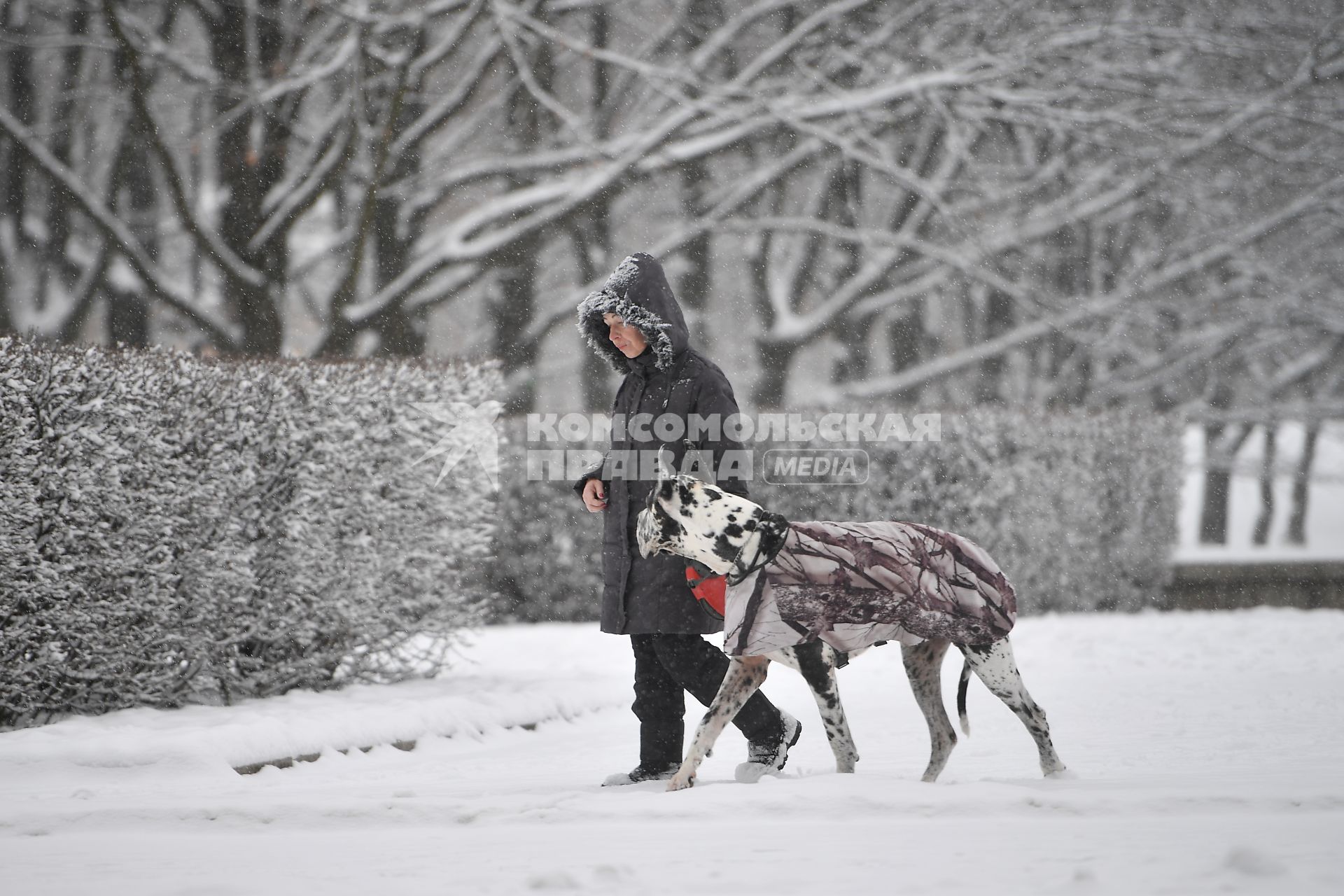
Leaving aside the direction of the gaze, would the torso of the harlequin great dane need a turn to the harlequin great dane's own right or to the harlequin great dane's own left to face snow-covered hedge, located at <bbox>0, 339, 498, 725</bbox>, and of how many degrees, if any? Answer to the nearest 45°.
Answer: approximately 45° to the harlequin great dane's own right

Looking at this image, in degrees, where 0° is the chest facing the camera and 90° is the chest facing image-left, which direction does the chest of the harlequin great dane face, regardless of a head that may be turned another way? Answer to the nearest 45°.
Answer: approximately 90°

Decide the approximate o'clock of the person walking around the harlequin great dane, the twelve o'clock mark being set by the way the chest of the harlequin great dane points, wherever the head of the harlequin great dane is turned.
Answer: The person walking is roughly at 1 o'clock from the harlequin great dane.
